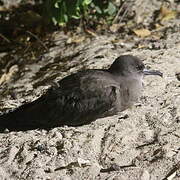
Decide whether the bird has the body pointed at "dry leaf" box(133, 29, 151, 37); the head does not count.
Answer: no

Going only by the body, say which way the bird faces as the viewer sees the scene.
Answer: to the viewer's right
